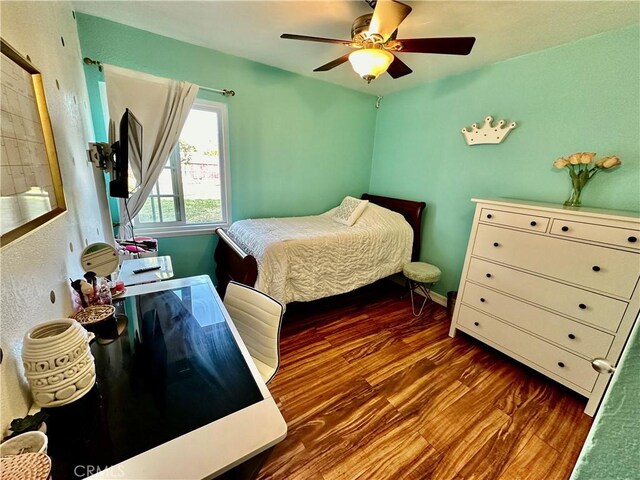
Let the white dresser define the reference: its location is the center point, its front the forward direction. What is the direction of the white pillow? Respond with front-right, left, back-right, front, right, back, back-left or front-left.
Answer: front-right

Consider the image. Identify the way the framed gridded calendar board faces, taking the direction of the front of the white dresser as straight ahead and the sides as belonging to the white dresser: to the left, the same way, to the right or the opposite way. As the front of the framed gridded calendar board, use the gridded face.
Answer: the opposite way

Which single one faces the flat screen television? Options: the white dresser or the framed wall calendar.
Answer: the white dresser

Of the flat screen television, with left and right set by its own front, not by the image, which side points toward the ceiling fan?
front

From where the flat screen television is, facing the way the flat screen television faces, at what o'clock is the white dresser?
The white dresser is roughly at 1 o'clock from the flat screen television.

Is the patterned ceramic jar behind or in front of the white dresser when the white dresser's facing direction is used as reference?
in front

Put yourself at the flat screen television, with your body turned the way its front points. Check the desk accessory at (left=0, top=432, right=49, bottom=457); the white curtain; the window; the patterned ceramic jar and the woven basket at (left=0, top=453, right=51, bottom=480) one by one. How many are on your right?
3

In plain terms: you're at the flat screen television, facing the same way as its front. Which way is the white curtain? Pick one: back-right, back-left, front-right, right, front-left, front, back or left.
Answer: left

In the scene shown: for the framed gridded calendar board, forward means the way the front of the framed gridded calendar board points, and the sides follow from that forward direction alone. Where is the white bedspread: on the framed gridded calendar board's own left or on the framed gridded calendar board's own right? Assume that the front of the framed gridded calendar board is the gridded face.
on the framed gridded calendar board's own left

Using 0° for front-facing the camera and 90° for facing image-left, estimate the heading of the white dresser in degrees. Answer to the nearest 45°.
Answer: approximately 45°

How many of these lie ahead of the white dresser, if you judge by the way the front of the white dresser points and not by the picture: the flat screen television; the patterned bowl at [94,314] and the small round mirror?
3

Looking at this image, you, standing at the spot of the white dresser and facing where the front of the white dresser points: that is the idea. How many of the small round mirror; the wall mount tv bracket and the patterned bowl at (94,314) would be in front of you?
3

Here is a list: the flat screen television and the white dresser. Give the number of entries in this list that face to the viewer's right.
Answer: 1

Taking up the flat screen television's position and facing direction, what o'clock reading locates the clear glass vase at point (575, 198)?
The clear glass vase is roughly at 1 o'clock from the flat screen television.

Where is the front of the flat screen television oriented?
to the viewer's right
